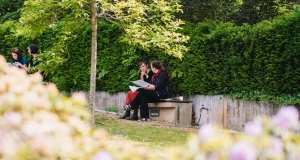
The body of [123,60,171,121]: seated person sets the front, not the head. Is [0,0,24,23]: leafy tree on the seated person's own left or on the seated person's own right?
on the seated person's own right

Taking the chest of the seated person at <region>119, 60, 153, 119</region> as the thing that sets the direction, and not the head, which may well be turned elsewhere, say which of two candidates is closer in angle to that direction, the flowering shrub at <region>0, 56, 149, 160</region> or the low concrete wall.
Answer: the flowering shrub

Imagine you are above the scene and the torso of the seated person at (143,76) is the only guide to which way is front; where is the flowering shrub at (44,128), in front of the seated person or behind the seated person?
in front

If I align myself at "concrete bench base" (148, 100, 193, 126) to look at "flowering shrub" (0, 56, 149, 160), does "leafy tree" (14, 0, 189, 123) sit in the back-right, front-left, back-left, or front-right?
front-right

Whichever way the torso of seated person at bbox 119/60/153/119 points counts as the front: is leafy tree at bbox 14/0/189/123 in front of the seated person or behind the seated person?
in front

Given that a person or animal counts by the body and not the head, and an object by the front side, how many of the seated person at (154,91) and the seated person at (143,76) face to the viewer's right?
0

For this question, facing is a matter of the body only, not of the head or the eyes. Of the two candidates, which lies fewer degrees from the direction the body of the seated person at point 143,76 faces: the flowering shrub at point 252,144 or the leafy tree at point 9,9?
the flowering shrub
